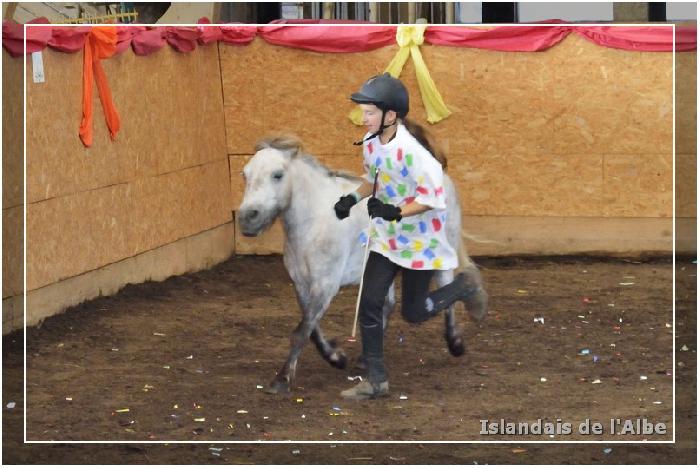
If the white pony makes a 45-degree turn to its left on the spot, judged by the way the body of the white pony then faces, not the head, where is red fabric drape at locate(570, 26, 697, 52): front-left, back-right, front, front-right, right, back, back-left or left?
back-left

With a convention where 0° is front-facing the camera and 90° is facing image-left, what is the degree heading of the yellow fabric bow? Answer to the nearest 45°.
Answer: approximately 0°

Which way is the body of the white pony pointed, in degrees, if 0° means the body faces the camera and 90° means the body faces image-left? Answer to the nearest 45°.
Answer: approximately 45°

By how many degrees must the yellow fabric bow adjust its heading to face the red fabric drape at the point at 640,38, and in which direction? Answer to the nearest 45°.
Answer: approximately 135° to its left

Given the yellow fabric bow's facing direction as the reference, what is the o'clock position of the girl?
The girl is roughly at 12 o'clock from the yellow fabric bow.

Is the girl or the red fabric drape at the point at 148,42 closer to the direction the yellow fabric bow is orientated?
the girl

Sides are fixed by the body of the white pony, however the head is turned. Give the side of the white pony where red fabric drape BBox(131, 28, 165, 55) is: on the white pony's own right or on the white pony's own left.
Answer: on the white pony's own right

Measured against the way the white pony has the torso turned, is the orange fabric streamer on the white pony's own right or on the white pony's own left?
on the white pony's own right

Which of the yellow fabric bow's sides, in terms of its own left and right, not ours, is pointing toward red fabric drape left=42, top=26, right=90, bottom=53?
right
